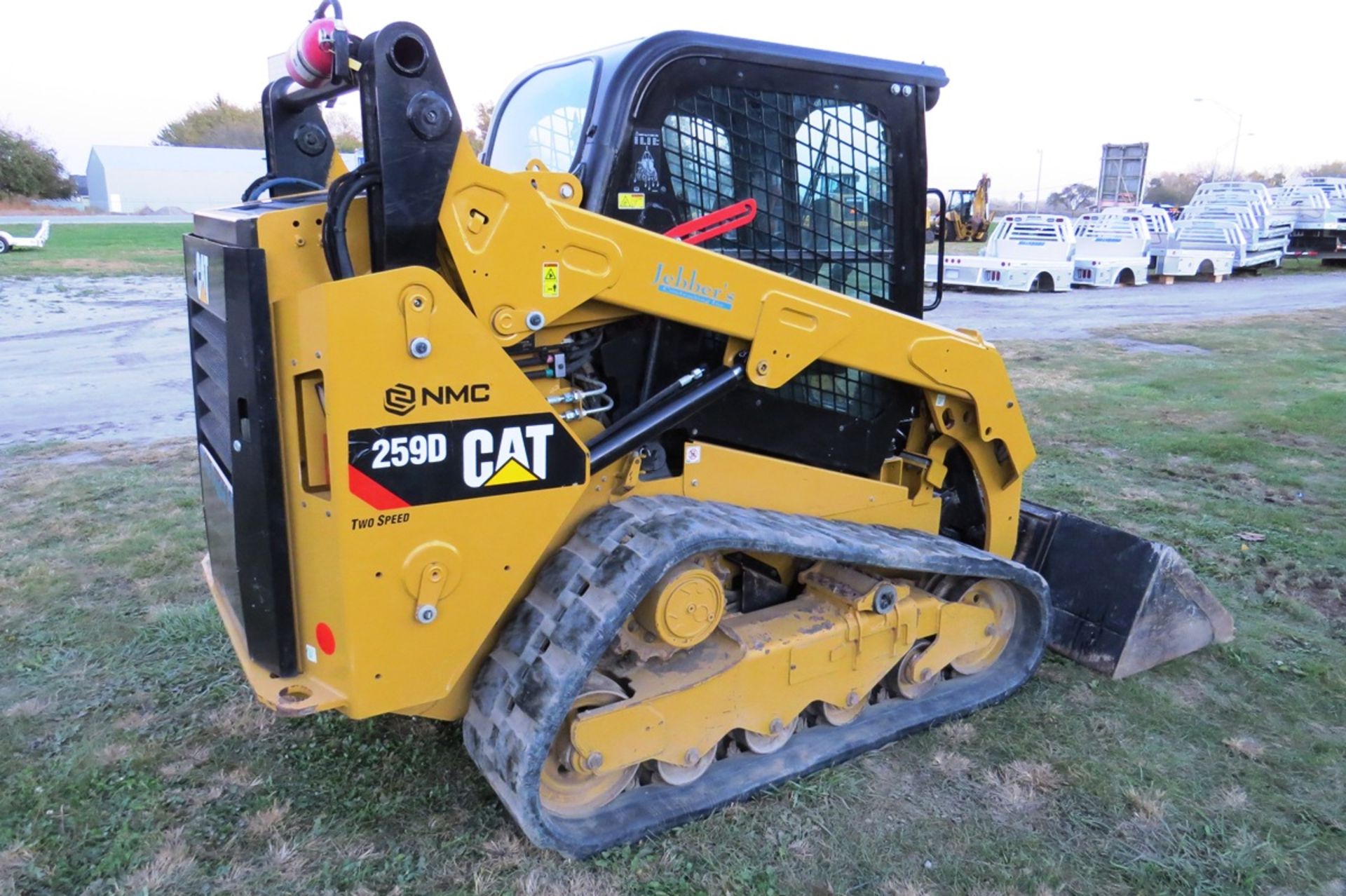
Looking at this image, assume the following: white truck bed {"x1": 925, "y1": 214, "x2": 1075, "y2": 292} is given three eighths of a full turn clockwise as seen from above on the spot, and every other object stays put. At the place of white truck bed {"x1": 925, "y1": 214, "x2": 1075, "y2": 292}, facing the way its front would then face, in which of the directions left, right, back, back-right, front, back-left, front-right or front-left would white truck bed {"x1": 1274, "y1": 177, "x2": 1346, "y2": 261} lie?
back-left

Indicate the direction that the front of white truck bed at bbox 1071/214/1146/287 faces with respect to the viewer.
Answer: facing away from the viewer and to the right of the viewer

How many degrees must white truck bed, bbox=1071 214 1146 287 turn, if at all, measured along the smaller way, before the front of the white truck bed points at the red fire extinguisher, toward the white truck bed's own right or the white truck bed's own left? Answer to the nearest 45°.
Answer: approximately 135° to the white truck bed's own right

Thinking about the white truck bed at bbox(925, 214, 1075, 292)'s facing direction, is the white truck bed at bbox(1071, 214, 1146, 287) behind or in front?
in front

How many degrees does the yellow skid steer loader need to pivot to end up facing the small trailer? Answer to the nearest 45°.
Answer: approximately 90° to its left

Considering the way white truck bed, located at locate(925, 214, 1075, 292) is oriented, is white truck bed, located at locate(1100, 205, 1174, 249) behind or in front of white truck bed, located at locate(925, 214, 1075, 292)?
in front

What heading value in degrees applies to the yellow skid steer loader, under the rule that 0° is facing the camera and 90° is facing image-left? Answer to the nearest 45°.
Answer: approximately 225°

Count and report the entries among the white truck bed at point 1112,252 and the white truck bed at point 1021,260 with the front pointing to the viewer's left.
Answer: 0

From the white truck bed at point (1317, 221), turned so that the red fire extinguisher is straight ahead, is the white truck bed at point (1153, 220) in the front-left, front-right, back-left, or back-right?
front-right

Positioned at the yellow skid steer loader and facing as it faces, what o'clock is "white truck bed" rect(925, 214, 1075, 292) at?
The white truck bed is roughly at 11 o'clock from the yellow skid steer loader.

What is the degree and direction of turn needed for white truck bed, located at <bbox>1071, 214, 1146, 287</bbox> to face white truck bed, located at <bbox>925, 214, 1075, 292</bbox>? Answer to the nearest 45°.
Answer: approximately 180°

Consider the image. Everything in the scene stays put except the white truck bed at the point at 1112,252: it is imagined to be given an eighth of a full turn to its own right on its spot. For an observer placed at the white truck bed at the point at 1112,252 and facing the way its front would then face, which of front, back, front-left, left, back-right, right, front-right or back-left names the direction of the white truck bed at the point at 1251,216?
front-left

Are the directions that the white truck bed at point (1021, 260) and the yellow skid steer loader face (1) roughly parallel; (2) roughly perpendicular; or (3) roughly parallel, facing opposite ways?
roughly parallel

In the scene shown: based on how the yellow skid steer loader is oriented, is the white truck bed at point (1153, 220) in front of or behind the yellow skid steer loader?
in front

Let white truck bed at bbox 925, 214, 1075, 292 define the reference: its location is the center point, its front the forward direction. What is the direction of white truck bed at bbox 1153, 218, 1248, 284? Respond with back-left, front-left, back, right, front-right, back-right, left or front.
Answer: front

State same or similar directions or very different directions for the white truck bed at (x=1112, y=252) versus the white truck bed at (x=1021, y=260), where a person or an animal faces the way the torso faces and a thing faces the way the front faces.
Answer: same or similar directions

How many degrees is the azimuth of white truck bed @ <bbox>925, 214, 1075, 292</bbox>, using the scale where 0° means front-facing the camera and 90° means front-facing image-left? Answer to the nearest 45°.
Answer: approximately 225°
